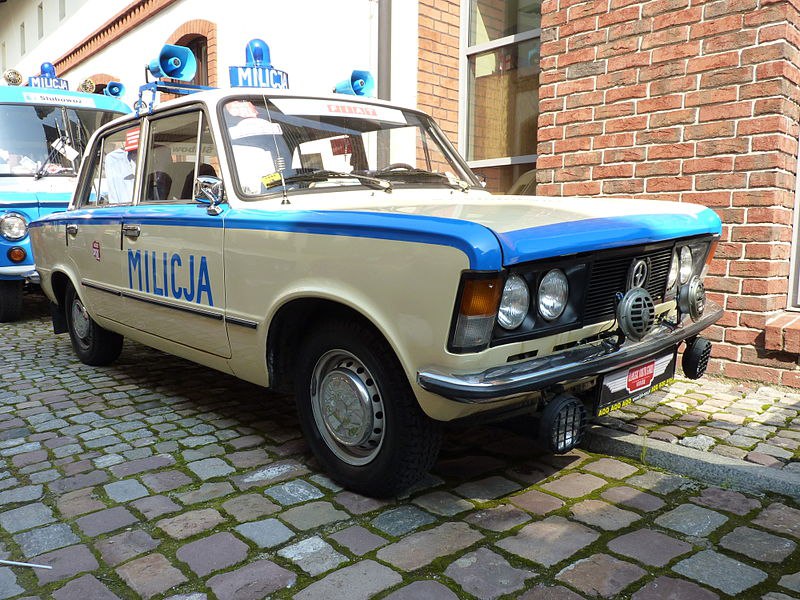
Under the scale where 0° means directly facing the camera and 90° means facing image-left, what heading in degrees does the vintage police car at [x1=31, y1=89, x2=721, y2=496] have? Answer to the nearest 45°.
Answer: approximately 315°

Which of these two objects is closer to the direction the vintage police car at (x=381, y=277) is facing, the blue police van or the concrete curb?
the concrete curb

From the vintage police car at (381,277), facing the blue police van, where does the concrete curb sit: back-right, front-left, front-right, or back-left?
back-right

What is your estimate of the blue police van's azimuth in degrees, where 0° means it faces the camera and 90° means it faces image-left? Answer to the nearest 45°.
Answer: approximately 315°

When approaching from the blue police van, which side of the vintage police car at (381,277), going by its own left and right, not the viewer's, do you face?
back

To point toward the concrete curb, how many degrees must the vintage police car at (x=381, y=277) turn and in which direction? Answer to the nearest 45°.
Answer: approximately 45° to its left

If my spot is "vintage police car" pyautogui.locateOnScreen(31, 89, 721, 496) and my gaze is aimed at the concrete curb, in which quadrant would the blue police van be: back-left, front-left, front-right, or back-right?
back-left
